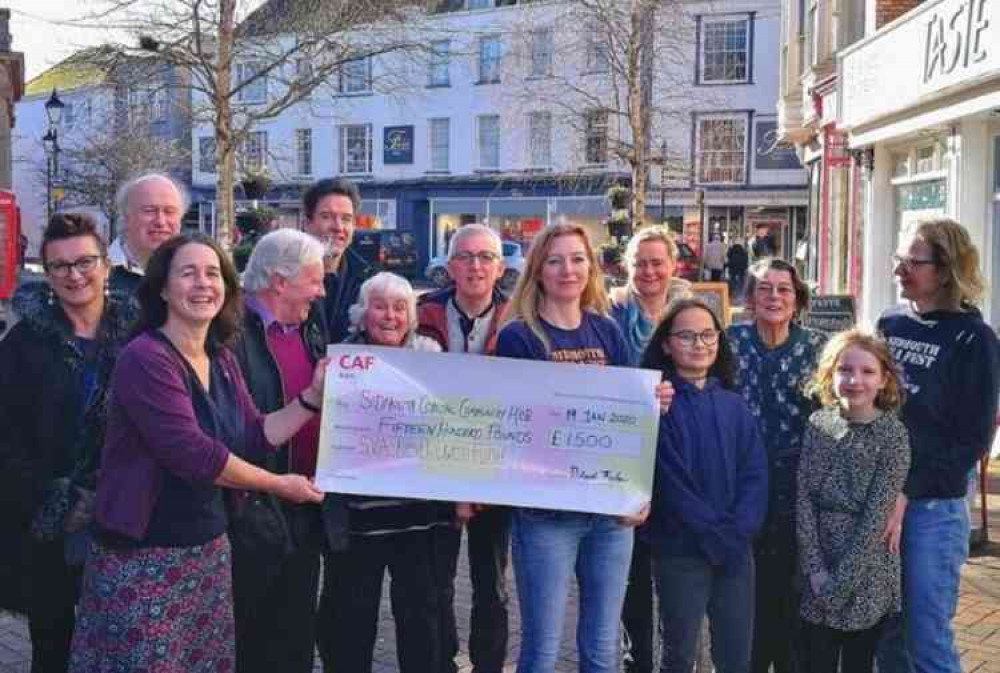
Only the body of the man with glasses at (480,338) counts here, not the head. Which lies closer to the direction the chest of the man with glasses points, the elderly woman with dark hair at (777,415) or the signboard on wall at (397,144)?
the elderly woman with dark hair

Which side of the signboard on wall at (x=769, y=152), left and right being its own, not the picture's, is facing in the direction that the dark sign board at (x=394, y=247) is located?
right

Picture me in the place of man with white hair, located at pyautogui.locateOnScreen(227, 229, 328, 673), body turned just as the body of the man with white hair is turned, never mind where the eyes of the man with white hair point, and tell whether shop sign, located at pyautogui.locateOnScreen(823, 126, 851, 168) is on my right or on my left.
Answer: on my left

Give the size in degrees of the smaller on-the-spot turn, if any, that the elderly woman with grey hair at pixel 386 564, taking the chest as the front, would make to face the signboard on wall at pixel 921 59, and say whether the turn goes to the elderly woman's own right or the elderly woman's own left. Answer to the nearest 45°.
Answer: approximately 135° to the elderly woman's own left

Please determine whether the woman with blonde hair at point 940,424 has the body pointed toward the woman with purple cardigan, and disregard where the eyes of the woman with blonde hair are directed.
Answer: yes

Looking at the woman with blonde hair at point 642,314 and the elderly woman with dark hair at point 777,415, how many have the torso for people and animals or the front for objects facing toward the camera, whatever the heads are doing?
2

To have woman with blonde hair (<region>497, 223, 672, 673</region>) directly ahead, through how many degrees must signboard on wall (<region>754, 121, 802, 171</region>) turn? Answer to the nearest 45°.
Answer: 0° — it already faces them

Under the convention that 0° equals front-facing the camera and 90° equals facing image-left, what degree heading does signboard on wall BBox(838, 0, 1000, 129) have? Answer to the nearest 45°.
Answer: approximately 45°

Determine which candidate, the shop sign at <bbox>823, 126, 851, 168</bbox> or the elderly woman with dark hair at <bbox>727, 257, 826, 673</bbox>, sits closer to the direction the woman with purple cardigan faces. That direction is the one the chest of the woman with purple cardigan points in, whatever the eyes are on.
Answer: the elderly woman with dark hair

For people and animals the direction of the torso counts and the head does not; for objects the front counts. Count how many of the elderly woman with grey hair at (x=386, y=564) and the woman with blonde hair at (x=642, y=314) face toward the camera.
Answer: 2

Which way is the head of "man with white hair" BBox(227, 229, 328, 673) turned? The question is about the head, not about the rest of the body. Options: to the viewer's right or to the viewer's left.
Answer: to the viewer's right
